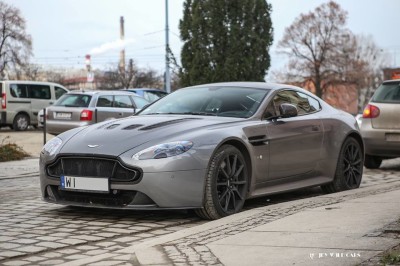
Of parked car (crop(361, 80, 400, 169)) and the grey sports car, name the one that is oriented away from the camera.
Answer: the parked car

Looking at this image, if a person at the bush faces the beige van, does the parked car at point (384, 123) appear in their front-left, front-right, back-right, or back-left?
back-right

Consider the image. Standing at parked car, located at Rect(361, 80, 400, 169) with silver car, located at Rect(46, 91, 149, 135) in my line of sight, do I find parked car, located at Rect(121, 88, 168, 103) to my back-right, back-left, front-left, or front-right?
front-right

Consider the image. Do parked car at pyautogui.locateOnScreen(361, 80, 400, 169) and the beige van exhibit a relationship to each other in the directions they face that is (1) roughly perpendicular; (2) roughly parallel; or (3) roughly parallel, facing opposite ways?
roughly parallel

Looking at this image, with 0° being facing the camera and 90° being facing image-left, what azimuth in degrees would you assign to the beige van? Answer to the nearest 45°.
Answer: approximately 225°

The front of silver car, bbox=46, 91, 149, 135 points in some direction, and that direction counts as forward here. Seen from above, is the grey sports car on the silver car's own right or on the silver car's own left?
on the silver car's own right

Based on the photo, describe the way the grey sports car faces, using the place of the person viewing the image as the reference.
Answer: facing the viewer and to the left of the viewer

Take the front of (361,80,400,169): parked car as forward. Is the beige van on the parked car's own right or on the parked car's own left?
on the parked car's own left

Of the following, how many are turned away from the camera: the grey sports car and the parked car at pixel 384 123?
1

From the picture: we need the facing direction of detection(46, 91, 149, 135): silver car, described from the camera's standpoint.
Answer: facing away from the viewer and to the right of the viewer

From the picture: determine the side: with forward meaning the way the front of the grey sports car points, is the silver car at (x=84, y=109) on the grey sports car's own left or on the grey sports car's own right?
on the grey sports car's own right

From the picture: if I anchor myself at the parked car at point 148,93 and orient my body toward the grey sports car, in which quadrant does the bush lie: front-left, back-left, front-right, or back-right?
front-right

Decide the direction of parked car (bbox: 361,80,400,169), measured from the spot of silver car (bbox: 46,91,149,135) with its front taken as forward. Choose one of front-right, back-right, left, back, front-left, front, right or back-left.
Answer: right

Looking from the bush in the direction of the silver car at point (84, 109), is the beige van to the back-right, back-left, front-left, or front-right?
front-left

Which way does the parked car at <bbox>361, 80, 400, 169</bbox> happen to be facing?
away from the camera

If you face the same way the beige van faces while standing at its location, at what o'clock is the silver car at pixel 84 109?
The silver car is roughly at 4 o'clock from the beige van.

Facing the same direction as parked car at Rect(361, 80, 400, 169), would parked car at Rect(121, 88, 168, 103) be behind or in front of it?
in front
